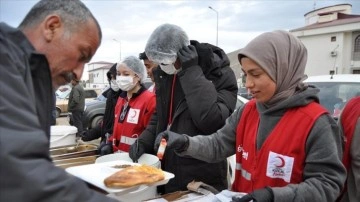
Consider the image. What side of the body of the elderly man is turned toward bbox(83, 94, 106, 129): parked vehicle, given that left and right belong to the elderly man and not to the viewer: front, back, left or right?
left

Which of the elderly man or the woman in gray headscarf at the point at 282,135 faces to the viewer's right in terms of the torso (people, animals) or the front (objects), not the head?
the elderly man

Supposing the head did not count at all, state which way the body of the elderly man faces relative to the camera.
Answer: to the viewer's right

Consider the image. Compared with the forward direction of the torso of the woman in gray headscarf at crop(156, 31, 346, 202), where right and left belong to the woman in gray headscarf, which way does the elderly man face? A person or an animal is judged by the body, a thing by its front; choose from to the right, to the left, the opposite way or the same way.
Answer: the opposite way

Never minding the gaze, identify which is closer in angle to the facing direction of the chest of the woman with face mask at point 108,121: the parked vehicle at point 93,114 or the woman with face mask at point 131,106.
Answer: the woman with face mask

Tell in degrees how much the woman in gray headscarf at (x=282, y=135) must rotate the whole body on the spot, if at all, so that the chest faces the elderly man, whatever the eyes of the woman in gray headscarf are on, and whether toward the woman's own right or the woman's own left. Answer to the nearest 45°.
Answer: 0° — they already face them

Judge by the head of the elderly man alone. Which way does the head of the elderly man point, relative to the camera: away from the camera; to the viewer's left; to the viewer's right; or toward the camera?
to the viewer's right

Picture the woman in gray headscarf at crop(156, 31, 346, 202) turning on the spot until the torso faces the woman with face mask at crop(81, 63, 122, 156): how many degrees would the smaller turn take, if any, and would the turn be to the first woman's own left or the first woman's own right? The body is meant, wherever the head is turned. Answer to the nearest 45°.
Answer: approximately 90° to the first woman's own right

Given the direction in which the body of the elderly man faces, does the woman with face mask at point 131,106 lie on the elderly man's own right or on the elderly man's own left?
on the elderly man's own left

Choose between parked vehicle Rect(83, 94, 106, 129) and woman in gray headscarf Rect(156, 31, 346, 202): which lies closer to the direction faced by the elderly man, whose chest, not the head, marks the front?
the woman in gray headscarf

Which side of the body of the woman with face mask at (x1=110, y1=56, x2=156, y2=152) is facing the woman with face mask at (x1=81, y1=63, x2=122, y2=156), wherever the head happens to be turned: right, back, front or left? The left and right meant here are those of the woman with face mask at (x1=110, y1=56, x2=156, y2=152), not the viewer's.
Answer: right
